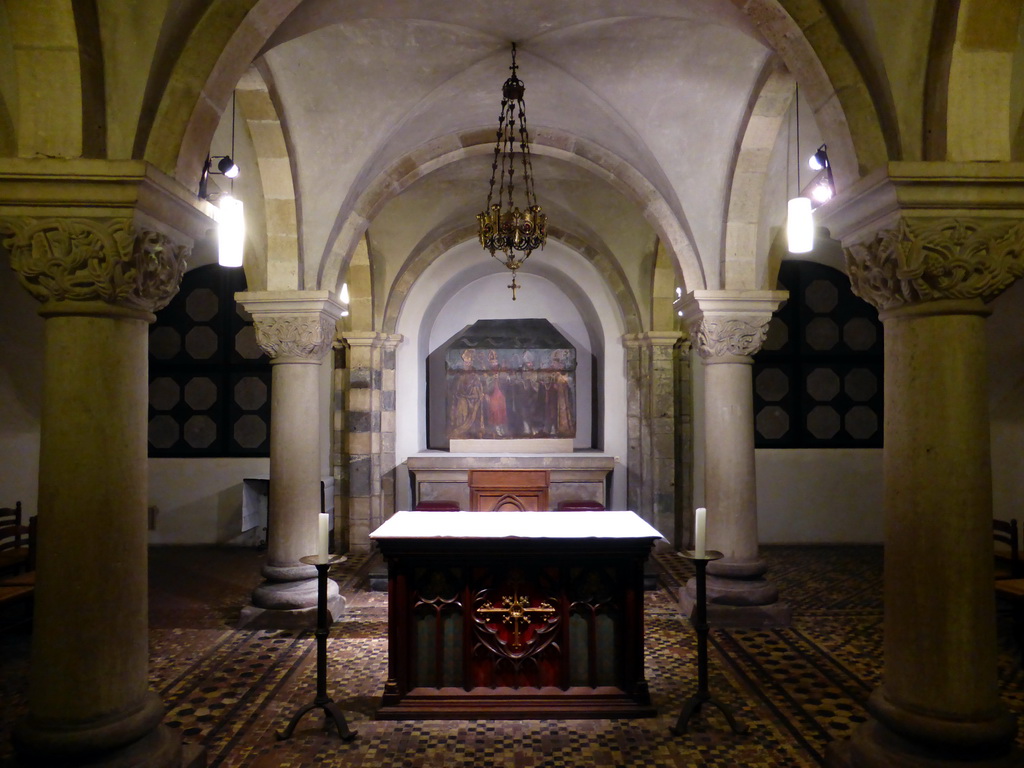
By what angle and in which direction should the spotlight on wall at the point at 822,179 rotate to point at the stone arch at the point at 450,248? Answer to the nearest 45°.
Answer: approximately 90° to its right

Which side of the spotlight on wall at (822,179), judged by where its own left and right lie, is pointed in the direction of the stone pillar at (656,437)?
right

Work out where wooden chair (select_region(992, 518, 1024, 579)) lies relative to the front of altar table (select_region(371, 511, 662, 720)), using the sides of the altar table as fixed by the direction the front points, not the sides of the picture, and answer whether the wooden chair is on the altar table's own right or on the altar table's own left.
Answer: on the altar table's own left

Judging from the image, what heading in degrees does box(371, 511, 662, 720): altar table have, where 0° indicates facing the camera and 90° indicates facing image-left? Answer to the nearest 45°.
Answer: approximately 0°

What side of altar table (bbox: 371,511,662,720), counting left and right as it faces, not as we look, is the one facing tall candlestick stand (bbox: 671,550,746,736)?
left

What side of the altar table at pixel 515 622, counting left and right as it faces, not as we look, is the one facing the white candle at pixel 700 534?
left

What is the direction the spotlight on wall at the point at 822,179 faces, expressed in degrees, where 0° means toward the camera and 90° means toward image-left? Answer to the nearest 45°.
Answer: approximately 45°
